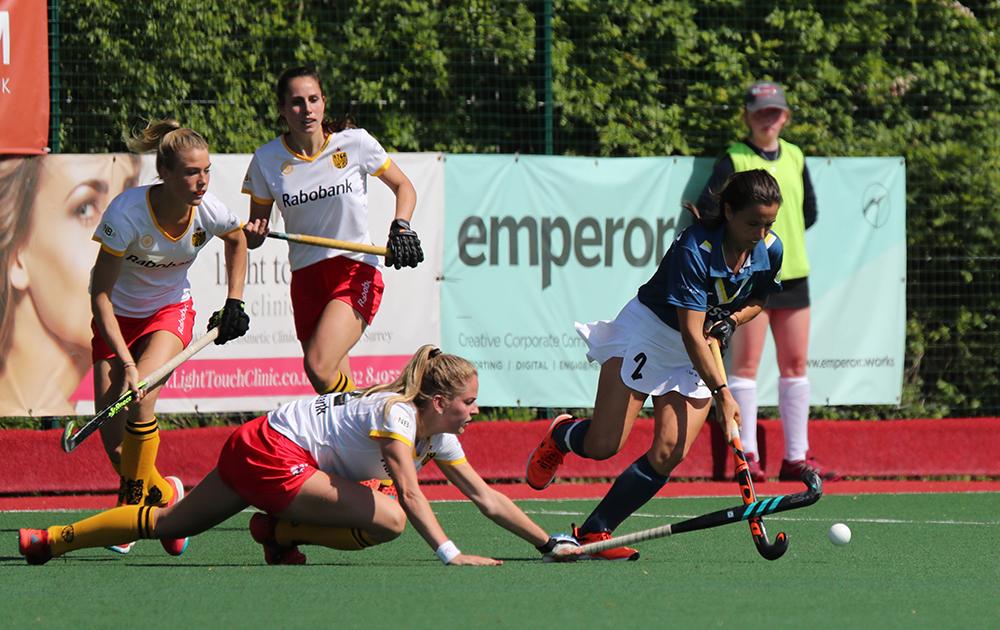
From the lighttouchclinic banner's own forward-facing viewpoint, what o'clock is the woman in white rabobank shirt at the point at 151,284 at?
The woman in white rabobank shirt is roughly at 12 o'clock from the lighttouchclinic banner.

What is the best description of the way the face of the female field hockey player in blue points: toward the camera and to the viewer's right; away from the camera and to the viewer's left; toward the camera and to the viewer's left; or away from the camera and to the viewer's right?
toward the camera and to the viewer's right

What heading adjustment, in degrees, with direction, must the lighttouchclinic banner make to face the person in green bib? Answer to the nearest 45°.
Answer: approximately 90° to its left

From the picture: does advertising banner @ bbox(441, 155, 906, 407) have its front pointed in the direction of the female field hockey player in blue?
yes

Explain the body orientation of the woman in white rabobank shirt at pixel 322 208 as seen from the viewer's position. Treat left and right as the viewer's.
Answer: facing the viewer

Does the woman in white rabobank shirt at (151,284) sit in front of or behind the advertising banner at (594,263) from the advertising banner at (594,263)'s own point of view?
in front

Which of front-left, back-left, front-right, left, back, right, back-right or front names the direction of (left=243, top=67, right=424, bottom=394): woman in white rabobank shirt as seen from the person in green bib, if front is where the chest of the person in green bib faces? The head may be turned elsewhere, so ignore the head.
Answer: front-right

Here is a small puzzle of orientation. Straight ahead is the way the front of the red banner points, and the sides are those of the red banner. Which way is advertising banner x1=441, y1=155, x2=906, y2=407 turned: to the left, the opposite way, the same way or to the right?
the same way

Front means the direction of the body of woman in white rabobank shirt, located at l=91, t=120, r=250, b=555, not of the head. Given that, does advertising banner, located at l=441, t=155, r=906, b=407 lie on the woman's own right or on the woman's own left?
on the woman's own left

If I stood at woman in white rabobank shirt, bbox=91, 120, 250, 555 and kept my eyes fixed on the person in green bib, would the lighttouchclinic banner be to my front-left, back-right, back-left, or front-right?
front-left

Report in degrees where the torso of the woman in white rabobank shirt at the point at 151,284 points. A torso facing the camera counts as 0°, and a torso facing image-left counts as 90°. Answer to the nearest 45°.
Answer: approximately 315°

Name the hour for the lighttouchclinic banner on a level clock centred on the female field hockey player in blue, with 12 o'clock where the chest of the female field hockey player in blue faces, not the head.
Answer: The lighttouchclinic banner is roughly at 6 o'clock from the female field hockey player in blue.

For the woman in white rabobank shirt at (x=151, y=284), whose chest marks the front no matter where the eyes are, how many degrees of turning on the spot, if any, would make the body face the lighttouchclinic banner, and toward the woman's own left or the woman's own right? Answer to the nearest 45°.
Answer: approximately 135° to the woman's own left

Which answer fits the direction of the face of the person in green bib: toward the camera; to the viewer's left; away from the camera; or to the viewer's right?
toward the camera

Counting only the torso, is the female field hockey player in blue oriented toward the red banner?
no

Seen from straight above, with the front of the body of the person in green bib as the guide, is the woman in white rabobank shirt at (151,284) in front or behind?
in front

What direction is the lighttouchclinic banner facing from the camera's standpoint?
toward the camera

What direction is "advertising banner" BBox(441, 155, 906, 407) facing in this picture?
toward the camera

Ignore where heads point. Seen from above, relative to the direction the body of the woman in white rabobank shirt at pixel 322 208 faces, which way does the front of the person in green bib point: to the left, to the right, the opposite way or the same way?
the same way
